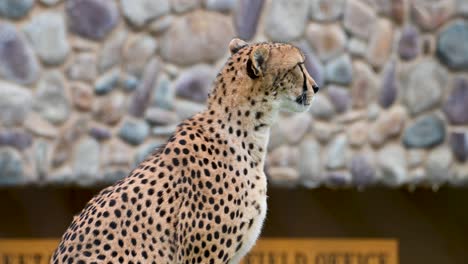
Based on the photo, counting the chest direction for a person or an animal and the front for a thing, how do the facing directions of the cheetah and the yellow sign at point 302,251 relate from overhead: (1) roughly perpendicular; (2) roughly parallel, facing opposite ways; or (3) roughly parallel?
roughly perpendicular

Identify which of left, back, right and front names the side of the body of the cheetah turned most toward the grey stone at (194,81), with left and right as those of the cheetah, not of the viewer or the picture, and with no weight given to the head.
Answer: left

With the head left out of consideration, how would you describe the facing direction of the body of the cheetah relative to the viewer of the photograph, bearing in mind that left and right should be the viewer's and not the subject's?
facing to the right of the viewer

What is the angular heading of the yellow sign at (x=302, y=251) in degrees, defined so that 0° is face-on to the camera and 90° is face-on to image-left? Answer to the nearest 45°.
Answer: approximately 0°

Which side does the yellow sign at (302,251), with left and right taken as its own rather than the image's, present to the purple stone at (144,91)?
right

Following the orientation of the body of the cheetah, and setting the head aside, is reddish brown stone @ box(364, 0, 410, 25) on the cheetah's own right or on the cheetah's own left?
on the cheetah's own left

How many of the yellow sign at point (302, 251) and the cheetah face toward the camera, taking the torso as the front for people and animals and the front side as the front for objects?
1
